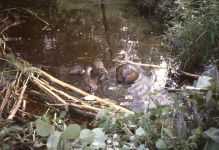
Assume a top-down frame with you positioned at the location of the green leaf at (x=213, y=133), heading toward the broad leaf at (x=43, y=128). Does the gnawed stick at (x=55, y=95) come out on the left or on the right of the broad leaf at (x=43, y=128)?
right
